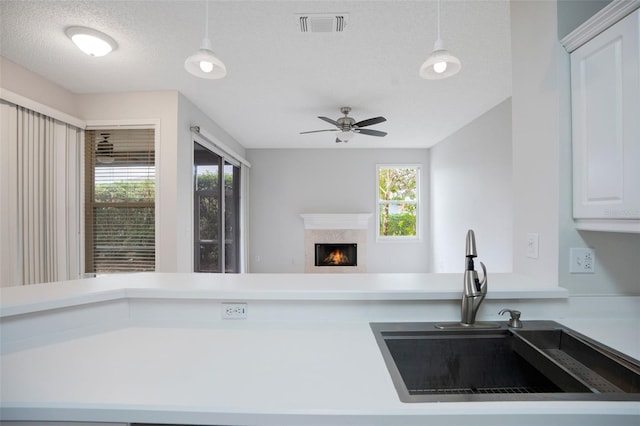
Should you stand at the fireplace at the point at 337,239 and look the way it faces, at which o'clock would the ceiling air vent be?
The ceiling air vent is roughly at 12 o'clock from the fireplace.

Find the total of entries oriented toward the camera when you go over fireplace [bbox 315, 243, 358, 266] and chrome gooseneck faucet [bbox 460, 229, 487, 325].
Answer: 2

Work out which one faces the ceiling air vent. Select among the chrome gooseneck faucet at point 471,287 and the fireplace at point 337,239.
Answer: the fireplace

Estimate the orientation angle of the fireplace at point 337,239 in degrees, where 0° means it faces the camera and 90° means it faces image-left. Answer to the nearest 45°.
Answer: approximately 0°
